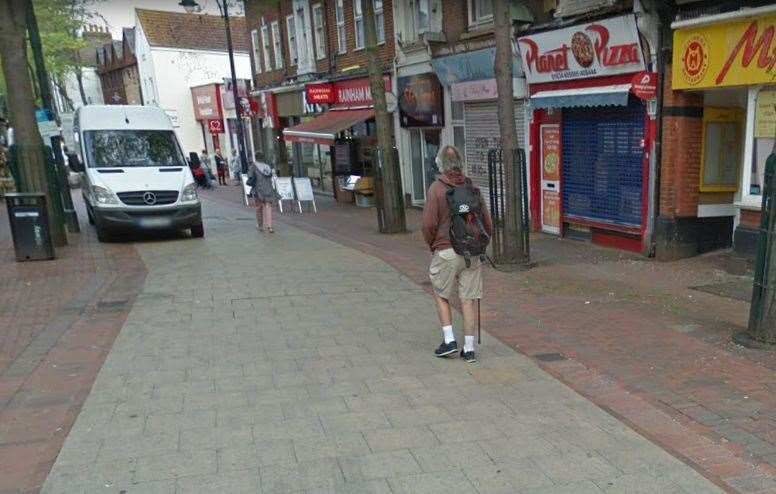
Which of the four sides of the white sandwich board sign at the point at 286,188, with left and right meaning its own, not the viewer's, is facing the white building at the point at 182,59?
back

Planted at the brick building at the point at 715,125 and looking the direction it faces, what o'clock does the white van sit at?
The white van is roughly at 1 o'clock from the brick building.

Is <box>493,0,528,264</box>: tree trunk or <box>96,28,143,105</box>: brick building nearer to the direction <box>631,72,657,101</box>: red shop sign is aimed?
the tree trunk

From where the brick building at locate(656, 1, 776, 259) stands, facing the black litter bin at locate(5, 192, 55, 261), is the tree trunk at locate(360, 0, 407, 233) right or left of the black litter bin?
right

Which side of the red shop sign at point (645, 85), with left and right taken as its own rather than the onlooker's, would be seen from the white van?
right

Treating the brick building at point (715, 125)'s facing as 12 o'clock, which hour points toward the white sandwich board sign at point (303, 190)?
The white sandwich board sign is roughly at 2 o'clock from the brick building.

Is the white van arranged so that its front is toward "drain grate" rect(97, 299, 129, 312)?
yes

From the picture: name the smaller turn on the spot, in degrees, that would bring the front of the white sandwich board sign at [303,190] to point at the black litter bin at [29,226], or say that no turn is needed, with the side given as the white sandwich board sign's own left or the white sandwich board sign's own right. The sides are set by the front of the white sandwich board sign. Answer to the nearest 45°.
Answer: approximately 45° to the white sandwich board sign's own right

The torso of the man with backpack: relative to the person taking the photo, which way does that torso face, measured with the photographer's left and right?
facing away from the viewer and to the left of the viewer
